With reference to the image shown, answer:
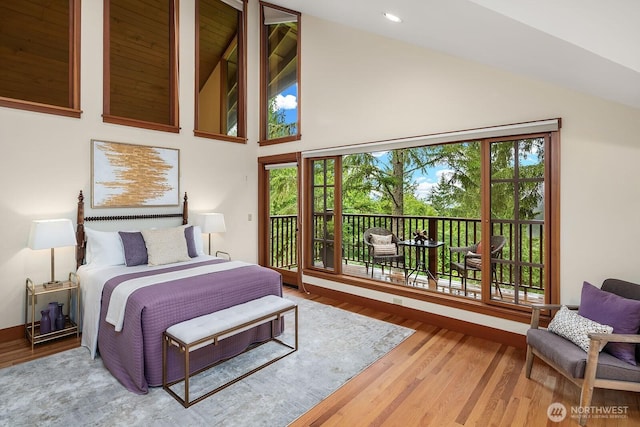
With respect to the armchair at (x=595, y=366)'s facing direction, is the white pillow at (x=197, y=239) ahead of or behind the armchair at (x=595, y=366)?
ahead

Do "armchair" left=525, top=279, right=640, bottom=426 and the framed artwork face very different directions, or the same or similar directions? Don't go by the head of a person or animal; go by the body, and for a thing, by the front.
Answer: very different directions

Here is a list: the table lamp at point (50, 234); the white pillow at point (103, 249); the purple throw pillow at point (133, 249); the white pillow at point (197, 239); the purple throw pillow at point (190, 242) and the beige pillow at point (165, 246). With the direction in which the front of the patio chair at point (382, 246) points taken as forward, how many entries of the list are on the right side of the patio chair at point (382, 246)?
6

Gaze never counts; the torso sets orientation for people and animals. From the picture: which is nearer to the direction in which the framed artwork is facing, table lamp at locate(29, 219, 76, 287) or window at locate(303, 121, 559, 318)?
the window

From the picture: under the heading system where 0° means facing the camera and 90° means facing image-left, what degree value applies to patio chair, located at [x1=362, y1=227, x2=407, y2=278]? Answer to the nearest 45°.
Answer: approximately 315°

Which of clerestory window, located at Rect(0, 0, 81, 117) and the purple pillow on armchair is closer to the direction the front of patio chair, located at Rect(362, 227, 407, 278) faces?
the purple pillow on armchair

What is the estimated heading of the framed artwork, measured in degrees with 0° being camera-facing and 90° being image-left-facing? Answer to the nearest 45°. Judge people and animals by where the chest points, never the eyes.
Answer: approximately 315°

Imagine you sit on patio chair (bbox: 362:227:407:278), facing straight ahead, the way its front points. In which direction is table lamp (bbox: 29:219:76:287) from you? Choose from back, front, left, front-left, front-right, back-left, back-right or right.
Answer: right

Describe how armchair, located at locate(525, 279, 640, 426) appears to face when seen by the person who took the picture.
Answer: facing the viewer and to the left of the viewer

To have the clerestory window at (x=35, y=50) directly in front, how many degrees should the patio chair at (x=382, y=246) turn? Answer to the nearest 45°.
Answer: approximately 135° to its right

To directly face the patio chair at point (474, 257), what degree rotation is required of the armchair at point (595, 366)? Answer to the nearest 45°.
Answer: approximately 90° to its right

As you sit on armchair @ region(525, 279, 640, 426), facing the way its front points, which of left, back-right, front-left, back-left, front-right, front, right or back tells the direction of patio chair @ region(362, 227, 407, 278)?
right

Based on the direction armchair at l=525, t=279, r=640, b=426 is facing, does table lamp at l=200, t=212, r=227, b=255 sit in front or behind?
in front
